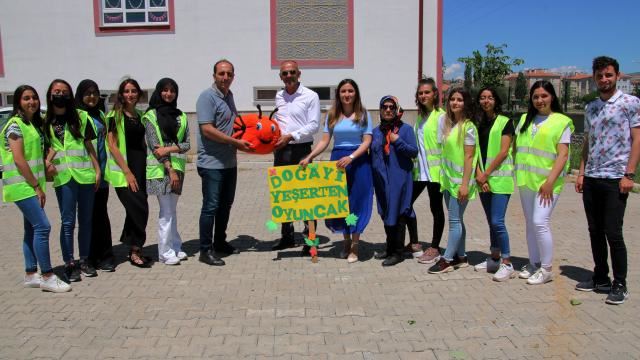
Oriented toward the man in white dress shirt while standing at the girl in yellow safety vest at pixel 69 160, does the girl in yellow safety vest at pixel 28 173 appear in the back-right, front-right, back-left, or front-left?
back-right

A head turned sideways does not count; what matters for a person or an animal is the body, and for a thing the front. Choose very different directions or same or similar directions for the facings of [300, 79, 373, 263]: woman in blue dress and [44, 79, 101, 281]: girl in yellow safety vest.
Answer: same or similar directions

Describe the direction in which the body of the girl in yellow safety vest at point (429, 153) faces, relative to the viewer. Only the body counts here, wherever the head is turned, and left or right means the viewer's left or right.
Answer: facing the viewer and to the left of the viewer

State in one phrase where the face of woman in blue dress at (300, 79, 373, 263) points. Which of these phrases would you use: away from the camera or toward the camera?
toward the camera

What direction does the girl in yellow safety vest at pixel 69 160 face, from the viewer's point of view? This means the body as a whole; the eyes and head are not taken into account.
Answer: toward the camera

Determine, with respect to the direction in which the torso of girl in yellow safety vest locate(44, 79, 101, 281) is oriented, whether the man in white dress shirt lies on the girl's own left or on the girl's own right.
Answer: on the girl's own left

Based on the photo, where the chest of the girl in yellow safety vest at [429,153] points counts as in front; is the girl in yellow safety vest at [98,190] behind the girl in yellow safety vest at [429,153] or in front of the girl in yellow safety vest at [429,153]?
in front

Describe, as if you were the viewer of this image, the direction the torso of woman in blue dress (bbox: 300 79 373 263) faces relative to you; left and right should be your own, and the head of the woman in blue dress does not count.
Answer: facing the viewer

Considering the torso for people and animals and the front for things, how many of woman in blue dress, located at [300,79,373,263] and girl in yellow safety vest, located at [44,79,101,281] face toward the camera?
2

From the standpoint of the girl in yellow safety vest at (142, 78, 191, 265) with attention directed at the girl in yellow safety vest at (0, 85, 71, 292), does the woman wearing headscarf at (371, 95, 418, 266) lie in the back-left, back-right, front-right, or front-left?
back-left

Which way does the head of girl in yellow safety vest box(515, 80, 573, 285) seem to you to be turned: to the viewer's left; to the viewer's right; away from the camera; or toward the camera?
toward the camera

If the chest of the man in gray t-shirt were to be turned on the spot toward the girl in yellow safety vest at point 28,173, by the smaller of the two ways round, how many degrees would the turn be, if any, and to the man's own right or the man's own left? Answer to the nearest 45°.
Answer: approximately 90° to the man's own right

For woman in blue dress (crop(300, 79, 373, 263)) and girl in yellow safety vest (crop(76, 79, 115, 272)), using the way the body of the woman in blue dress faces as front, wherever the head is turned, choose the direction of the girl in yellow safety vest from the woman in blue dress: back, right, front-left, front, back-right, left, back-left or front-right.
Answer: right

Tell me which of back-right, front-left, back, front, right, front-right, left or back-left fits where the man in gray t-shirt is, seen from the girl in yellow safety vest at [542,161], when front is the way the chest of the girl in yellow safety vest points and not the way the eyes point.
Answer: front-right

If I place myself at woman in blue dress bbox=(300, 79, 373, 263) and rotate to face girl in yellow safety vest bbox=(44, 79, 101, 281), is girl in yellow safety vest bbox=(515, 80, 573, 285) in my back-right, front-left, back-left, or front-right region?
back-left

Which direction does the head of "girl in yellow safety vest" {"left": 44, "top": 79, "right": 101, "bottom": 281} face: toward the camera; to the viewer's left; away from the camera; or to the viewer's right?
toward the camera
